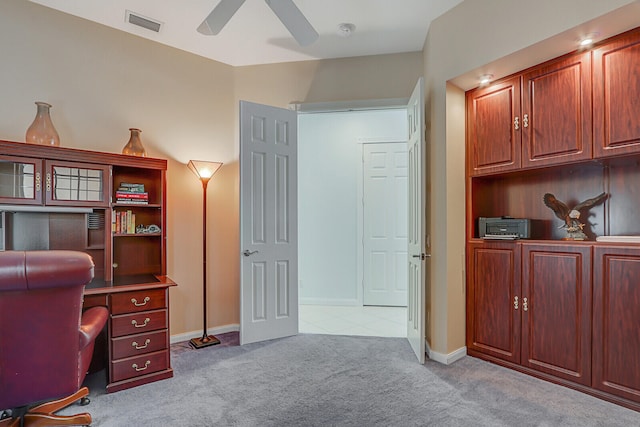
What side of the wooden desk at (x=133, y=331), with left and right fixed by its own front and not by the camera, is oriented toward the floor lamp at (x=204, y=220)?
left

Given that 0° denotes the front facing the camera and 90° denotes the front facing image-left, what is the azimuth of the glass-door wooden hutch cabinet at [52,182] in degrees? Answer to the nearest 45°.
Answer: approximately 315°

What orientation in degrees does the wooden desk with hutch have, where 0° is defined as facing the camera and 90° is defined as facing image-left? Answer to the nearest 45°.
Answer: approximately 315°

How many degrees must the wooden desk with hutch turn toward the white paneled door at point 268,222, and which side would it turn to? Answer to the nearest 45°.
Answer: approximately 45° to its left

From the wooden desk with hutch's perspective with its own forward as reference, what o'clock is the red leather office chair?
The red leather office chair is roughly at 2 o'clock from the wooden desk with hutch.
